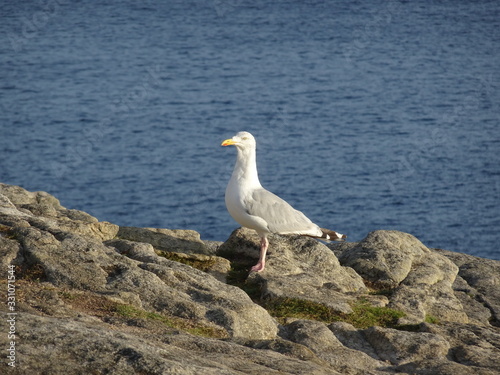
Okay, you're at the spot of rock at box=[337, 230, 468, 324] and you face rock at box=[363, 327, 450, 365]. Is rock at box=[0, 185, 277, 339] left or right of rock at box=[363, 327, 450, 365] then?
right

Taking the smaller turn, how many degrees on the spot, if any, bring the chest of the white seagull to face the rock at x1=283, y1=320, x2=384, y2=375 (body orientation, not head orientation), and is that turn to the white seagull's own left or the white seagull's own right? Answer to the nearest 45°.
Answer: approximately 90° to the white seagull's own left

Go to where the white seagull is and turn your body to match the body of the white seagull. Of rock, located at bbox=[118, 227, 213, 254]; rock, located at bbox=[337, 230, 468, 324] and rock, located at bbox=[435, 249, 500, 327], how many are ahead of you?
1

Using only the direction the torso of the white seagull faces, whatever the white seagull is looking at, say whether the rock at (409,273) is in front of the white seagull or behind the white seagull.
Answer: behind

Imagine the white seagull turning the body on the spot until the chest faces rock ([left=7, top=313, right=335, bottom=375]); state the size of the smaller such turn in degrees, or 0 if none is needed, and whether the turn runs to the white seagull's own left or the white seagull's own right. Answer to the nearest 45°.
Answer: approximately 90° to the white seagull's own left

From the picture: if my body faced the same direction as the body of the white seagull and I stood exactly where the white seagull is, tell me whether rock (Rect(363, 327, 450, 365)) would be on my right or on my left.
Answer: on my left

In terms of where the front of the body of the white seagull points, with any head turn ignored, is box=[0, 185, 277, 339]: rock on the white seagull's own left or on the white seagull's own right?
on the white seagull's own left

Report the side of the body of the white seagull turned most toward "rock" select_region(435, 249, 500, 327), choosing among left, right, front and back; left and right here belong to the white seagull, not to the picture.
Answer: back

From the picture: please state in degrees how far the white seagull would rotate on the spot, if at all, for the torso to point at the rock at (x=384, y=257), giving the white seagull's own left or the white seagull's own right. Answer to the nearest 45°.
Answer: approximately 180°

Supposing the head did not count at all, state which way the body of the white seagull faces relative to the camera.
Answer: to the viewer's left
